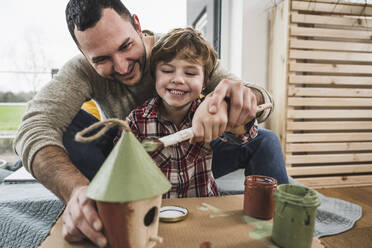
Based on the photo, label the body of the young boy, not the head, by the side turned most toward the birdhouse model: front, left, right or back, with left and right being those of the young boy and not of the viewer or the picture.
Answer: front

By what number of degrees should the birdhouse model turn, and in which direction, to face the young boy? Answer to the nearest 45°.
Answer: approximately 135° to its left

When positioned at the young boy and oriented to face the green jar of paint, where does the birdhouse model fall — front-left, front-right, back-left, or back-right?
front-right

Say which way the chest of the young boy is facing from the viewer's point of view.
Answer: toward the camera

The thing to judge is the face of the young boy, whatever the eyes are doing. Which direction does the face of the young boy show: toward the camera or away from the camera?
toward the camera

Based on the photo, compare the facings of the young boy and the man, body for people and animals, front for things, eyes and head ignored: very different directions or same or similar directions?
same or similar directions

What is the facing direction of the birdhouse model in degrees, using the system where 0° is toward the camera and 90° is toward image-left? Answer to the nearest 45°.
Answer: approximately 315°

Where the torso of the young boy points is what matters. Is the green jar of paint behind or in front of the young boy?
in front

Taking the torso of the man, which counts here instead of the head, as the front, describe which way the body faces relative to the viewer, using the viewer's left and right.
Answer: facing the viewer

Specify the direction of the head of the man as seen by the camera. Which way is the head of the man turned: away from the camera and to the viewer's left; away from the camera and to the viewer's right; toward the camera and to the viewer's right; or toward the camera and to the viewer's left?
toward the camera and to the viewer's right
